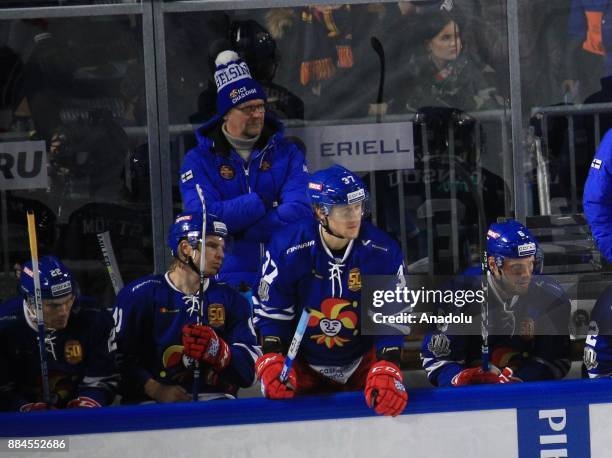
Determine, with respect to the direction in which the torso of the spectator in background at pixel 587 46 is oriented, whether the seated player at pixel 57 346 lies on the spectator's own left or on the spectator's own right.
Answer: on the spectator's own right

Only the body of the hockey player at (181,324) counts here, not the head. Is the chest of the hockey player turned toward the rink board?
yes

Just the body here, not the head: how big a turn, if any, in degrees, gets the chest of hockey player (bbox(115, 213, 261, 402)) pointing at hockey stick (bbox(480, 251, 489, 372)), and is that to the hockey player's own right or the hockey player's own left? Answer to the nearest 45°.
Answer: approximately 45° to the hockey player's own left

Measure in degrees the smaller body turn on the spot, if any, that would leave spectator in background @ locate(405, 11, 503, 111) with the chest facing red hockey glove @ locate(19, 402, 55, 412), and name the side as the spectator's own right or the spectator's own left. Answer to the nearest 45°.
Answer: approximately 90° to the spectator's own right
